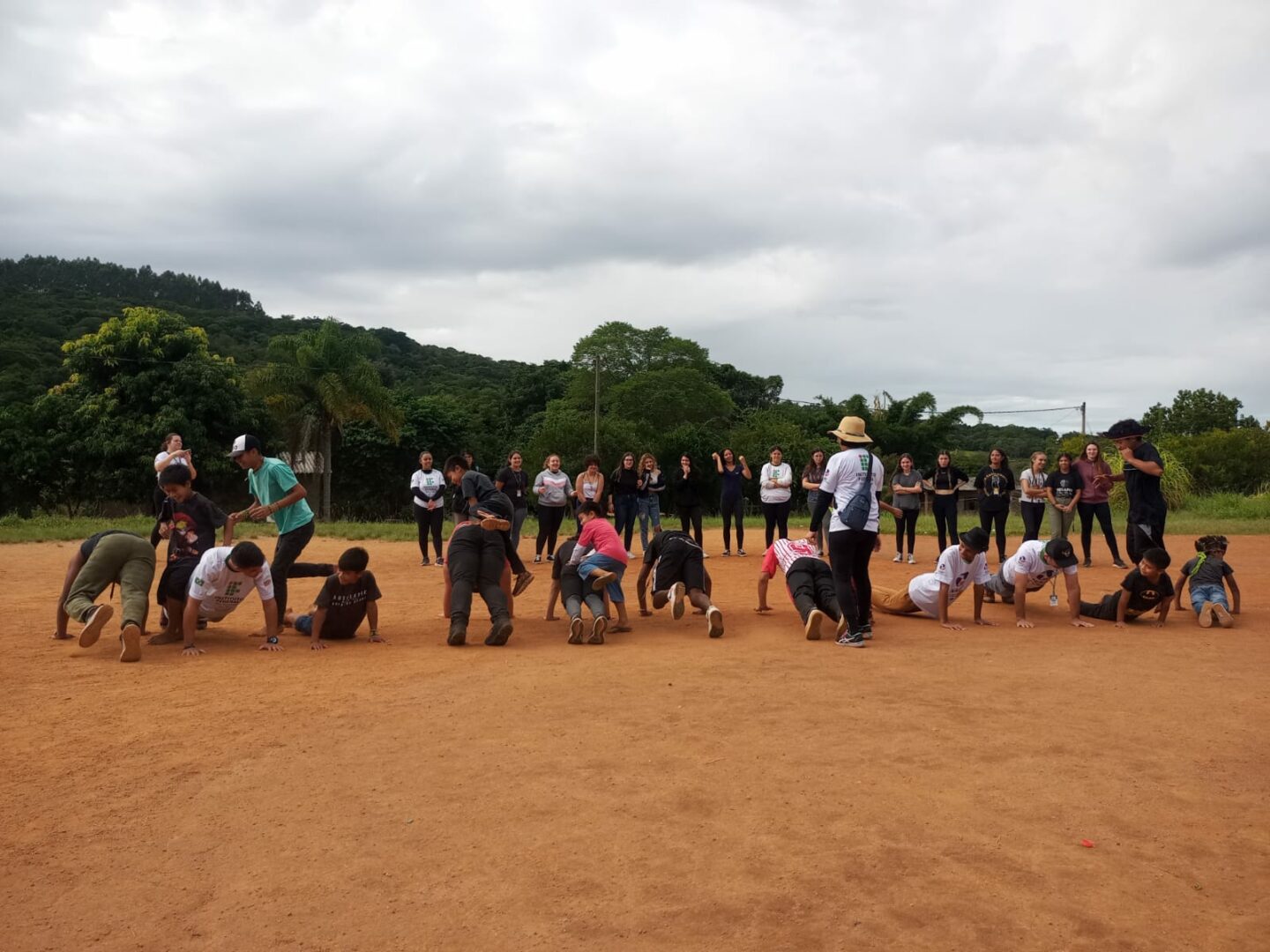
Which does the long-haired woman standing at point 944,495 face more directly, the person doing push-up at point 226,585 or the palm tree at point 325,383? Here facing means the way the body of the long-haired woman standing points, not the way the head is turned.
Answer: the person doing push-up

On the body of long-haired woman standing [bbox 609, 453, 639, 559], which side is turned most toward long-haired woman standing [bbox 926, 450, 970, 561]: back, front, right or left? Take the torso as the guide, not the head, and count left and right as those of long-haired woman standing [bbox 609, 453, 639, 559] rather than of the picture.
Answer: left

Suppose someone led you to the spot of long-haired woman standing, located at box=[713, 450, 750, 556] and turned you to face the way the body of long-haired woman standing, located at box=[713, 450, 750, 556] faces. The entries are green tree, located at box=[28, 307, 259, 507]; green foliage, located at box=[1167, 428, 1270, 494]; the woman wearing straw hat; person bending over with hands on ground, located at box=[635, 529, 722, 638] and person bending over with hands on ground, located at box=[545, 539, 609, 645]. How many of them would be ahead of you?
3

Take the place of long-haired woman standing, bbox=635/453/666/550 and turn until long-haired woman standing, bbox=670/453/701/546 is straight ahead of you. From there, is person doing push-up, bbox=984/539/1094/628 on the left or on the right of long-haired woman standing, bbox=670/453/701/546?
right

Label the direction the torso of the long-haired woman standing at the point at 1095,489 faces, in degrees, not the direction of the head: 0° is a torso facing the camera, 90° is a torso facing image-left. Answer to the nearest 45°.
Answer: approximately 0°

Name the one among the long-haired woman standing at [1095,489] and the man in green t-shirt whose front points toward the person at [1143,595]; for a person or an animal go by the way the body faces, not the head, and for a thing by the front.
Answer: the long-haired woman standing

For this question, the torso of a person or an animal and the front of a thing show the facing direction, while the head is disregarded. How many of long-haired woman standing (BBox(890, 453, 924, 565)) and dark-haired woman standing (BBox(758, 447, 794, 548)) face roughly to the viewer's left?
0

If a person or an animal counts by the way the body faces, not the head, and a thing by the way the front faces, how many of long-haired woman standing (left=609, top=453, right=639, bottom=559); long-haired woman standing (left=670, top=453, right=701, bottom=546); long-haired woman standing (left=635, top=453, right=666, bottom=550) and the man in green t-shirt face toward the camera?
3

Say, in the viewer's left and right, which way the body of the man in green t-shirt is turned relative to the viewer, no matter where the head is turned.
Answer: facing to the left of the viewer
